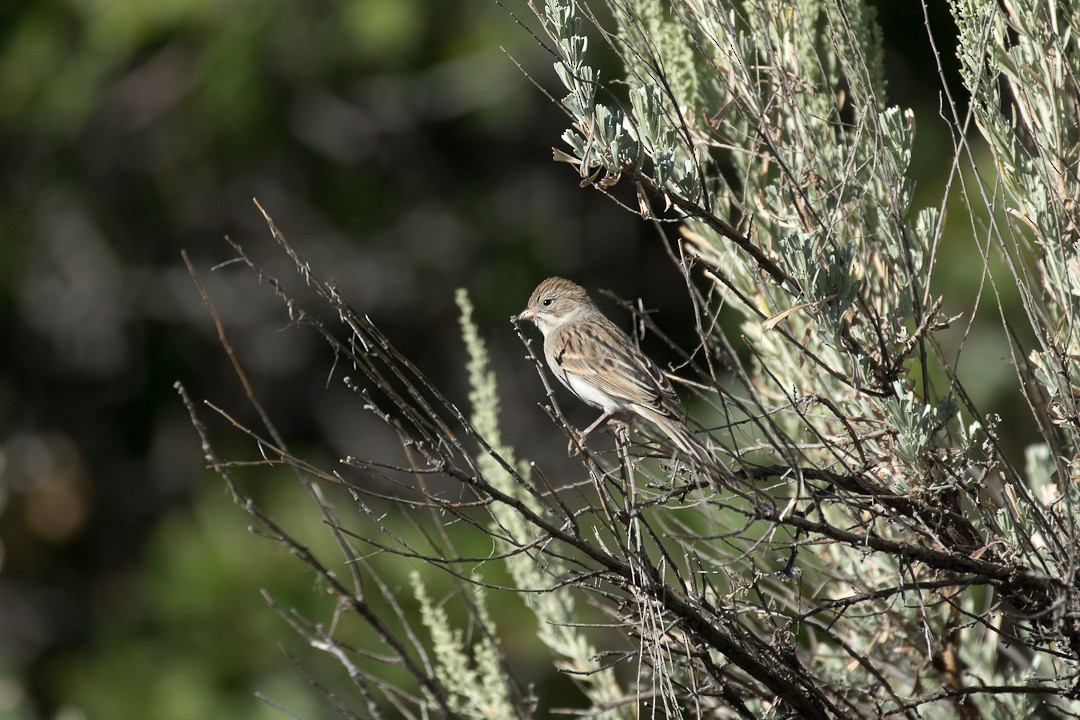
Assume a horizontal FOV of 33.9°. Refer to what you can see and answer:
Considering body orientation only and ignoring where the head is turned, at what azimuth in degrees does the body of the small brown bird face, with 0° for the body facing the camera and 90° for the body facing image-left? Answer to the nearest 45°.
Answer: approximately 90°
